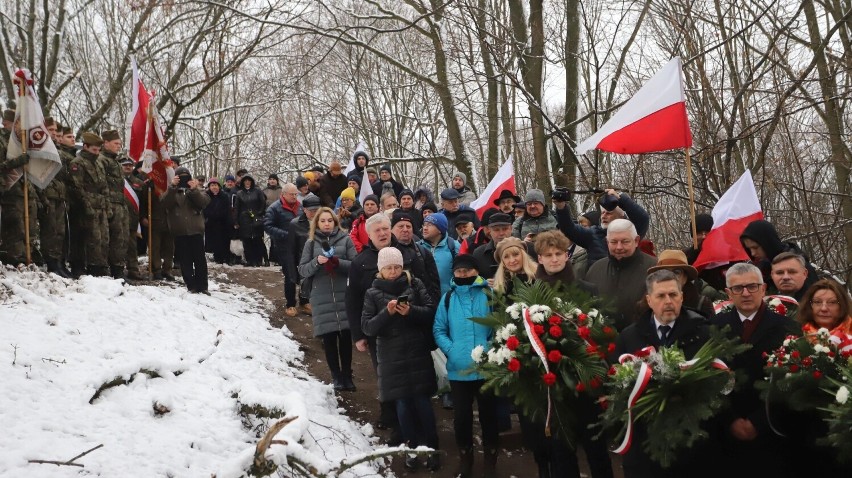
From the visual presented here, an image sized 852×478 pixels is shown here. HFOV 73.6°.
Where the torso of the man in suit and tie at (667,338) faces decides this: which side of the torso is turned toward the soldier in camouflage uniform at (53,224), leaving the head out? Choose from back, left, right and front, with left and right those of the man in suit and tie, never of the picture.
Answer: right

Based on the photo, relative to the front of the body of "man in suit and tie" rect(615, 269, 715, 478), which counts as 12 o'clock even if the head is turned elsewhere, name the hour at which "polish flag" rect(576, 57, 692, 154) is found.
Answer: The polish flag is roughly at 6 o'clock from the man in suit and tie.
